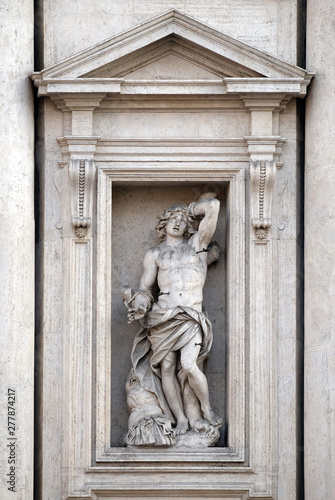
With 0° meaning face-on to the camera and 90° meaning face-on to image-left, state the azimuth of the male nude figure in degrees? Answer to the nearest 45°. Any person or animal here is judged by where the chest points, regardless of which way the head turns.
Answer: approximately 0°

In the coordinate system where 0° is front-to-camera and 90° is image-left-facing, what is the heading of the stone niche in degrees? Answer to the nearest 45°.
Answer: approximately 0°
